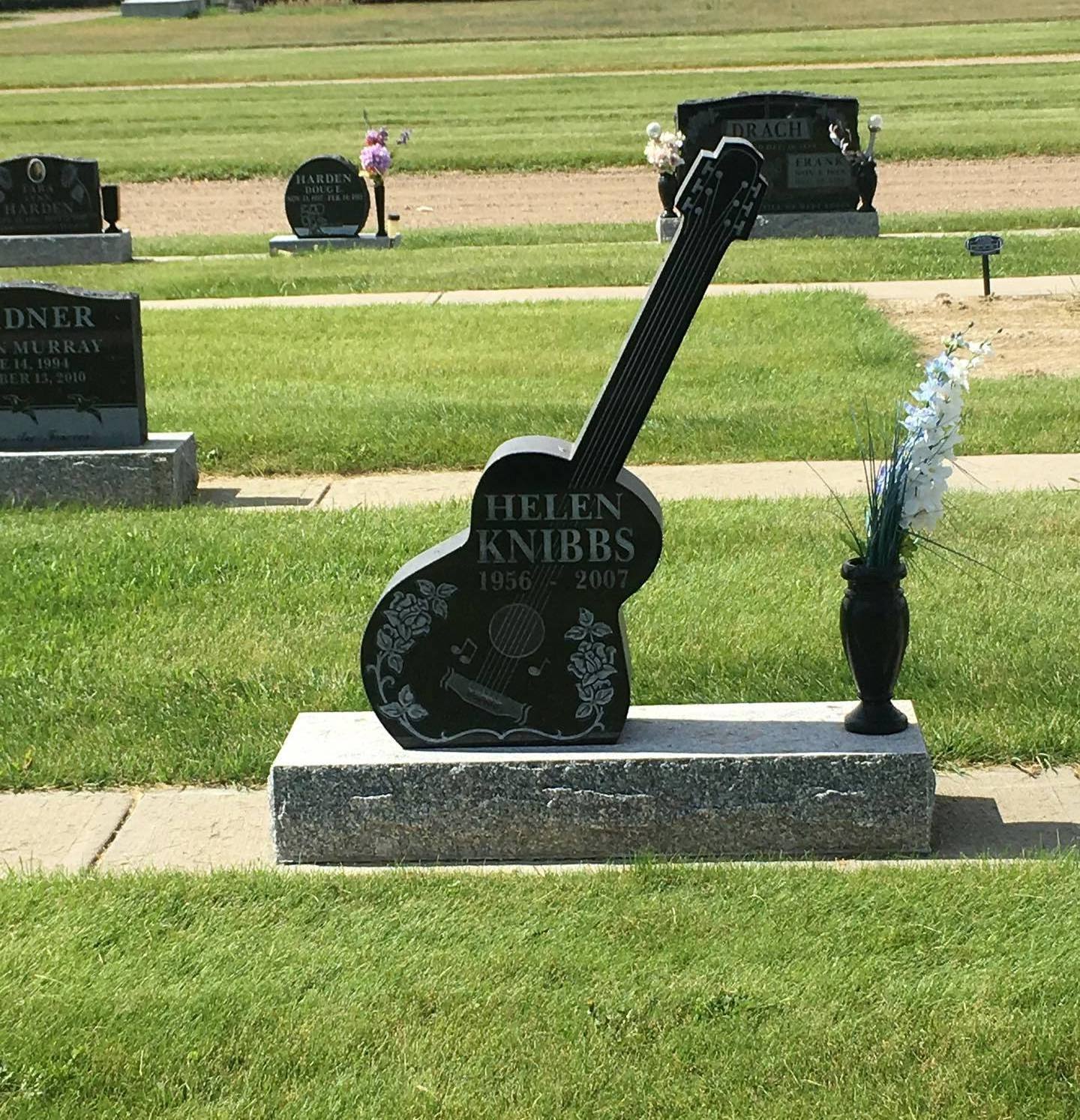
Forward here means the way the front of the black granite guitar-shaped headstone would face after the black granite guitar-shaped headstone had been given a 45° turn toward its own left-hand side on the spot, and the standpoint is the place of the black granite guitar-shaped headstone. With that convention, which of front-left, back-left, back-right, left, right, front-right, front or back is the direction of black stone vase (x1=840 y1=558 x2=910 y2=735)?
front-left

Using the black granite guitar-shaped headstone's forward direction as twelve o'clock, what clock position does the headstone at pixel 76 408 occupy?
The headstone is roughly at 5 o'clock from the black granite guitar-shaped headstone.

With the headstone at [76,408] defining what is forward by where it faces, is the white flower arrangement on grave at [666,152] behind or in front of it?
behind

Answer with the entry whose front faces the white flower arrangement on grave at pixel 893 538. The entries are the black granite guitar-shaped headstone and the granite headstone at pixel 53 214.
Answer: the granite headstone

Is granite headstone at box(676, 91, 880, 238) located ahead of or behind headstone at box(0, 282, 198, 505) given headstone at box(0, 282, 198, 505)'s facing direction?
behind

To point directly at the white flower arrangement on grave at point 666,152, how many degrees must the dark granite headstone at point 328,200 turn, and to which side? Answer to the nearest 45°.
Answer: approximately 90° to its left

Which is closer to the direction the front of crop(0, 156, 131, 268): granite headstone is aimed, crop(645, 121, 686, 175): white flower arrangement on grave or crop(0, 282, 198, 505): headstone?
the headstone

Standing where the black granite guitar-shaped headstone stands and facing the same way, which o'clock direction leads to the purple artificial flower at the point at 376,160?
The purple artificial flower is roughly at 6 o'clock from the black granite guitar-shaped headstone.
